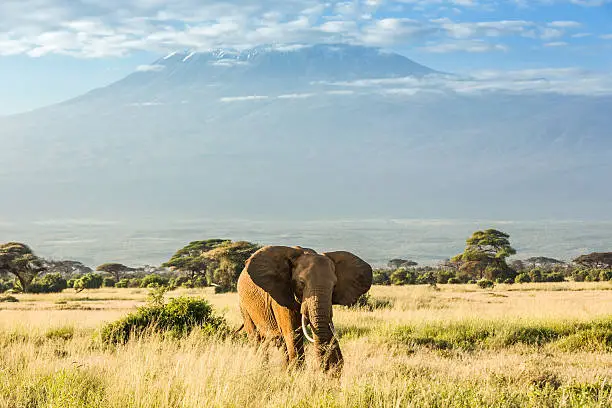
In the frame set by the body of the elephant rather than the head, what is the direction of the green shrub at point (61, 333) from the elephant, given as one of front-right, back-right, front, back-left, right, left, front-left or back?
back

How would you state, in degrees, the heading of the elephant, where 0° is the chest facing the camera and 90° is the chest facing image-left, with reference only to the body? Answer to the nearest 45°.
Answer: approximately 315°

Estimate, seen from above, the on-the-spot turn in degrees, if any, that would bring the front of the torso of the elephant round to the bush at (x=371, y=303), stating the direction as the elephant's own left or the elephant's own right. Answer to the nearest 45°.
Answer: approximately 135° to the elephant's own left

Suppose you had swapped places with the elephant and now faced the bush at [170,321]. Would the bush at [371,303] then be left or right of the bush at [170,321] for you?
right

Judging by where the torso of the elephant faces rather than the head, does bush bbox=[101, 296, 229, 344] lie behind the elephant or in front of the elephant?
behind

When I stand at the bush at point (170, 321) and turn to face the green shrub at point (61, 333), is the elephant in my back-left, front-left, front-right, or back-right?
back-left
